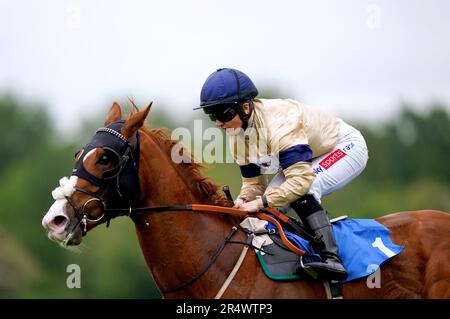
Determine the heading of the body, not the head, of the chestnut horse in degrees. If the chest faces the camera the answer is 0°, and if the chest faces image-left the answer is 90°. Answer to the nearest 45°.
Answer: approximately 90°
